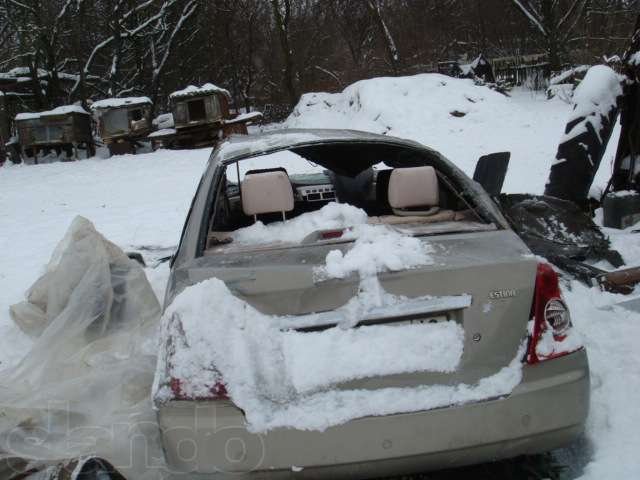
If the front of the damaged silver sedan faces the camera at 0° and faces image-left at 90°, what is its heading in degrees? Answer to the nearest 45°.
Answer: approximately 180°

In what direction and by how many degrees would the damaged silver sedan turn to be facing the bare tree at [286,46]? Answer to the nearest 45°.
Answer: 0° — it already faces it

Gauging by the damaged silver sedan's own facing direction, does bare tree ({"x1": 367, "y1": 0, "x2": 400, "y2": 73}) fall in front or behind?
in front

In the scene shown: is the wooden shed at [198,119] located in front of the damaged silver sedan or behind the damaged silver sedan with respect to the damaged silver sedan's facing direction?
in front

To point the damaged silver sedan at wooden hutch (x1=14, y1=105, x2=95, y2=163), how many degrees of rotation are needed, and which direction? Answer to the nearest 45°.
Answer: approximately 45° to its left

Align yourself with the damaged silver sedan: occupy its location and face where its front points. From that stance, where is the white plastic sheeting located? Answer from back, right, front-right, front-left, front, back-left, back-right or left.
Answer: back-left
